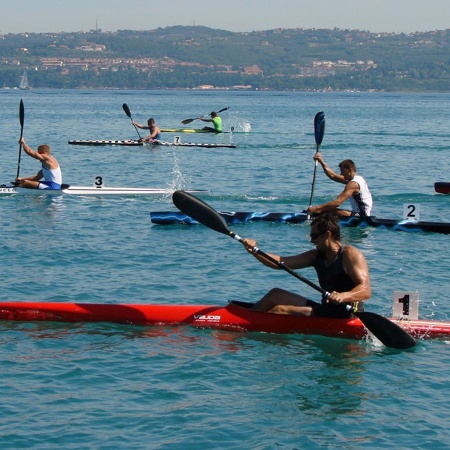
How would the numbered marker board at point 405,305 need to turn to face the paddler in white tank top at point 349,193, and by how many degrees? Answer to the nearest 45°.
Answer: approximately 180°

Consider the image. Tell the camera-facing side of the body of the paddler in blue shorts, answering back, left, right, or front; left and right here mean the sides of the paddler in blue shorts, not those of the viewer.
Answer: left

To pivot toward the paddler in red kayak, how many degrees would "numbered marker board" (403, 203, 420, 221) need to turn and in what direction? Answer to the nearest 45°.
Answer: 0° — it already faces them

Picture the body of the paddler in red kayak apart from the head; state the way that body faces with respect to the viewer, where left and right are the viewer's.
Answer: facing to the left of the viewer

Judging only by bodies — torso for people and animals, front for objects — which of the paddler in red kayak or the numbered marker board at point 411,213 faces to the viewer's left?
the paddler in red kayak

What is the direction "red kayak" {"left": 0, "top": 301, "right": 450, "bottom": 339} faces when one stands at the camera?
facing to the left of the viewer

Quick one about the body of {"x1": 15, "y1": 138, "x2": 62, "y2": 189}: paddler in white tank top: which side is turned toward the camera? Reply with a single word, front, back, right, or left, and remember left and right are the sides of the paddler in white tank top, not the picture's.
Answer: left

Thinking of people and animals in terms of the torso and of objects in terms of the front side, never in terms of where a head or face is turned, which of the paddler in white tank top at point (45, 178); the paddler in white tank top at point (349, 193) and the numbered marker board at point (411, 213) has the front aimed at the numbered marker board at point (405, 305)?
the numbered marker board at point (411, 213)

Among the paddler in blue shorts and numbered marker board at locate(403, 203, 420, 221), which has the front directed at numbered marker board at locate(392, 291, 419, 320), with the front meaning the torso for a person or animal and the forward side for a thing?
numbered marker board at locate(403, 203, 420, 221)

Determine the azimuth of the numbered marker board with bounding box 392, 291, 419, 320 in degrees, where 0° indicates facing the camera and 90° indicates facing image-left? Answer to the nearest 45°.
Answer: approximately 0°

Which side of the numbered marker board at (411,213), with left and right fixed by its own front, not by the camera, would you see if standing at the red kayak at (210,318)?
front

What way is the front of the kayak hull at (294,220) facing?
to the viewer's left
